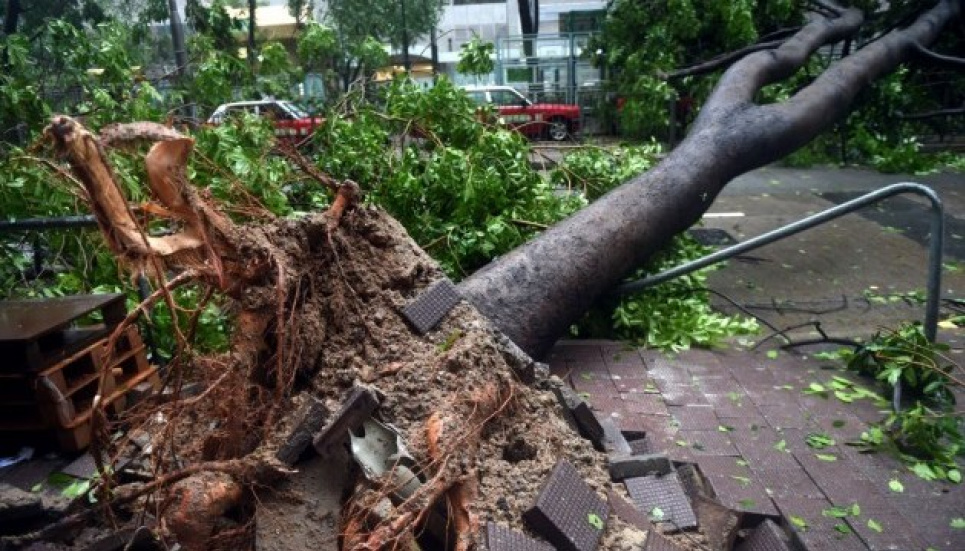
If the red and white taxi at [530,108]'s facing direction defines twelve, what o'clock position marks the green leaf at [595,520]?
The green leaf is roughly at 3 o'clock from the red and white taxi.

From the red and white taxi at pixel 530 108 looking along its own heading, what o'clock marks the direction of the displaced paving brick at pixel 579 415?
The displaced paving brick is roughly at 3 o'clock from the red and white taxi.

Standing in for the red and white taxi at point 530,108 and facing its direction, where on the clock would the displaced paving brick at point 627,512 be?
The displaced paving brick is roughly at 3 o'clock from the red and white taxi.

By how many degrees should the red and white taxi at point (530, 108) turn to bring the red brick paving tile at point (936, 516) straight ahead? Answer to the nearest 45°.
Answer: approximately 90° to its right

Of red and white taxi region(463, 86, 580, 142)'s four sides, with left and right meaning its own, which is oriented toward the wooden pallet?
right

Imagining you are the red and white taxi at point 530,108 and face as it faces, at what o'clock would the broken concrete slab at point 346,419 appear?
The broken concrete slab is roughly at 3 o'clock from the red and white taxi.

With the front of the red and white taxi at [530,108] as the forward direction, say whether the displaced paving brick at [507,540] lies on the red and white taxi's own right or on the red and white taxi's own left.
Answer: on the red and white taxi's own right

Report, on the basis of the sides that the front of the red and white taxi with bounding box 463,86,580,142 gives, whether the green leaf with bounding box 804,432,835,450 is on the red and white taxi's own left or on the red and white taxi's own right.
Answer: on the red and white taxi's own right

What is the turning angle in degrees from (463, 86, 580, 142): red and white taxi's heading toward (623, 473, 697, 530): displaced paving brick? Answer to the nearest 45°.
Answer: approximately 90° to its right

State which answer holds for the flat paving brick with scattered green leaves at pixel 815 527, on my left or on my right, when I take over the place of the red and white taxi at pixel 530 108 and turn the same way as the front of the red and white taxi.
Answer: on my right

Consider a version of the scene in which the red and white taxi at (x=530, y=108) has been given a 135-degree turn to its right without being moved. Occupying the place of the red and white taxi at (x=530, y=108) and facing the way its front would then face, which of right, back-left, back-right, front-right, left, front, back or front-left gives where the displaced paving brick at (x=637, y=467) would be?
front-left
